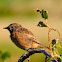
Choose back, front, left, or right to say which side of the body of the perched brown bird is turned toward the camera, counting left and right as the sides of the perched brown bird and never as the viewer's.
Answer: left
